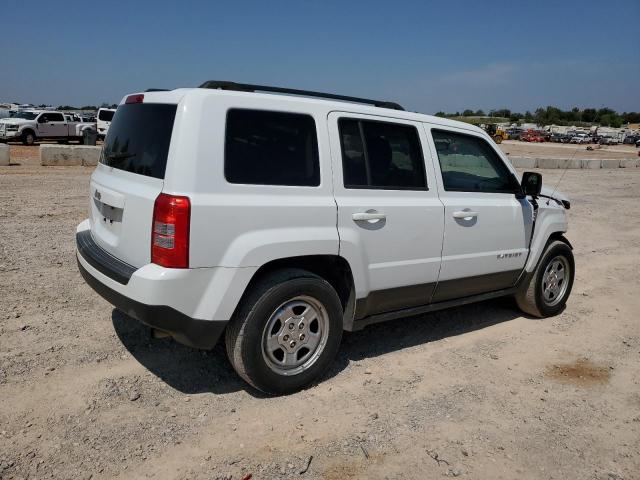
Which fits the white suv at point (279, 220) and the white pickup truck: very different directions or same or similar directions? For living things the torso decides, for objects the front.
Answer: very different directions

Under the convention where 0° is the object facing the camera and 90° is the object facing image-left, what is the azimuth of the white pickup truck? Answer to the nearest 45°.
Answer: approximately 45°

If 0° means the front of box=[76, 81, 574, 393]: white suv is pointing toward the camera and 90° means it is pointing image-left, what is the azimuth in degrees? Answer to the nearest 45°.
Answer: approximately 225°

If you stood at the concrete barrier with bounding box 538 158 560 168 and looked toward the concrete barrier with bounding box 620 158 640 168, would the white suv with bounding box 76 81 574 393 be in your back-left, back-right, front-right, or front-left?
back-right

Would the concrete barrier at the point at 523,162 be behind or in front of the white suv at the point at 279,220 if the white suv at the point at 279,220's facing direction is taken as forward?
in front

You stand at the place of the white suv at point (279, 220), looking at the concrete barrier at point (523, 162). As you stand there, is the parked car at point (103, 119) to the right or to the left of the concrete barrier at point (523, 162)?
left

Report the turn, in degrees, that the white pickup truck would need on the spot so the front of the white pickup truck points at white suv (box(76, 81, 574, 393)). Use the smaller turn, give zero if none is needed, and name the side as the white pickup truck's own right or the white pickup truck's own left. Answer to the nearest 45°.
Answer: approximately 45° to the white pickup truck's own left

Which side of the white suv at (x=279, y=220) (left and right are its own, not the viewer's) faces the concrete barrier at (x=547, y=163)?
front

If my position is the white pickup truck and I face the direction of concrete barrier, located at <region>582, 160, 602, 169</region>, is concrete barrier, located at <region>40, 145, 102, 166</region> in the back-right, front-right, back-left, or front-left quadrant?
front-right

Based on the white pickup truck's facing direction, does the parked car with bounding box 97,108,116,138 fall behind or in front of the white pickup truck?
behind

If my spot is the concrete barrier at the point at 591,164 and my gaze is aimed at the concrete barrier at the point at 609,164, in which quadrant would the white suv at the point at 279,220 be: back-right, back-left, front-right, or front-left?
back-right

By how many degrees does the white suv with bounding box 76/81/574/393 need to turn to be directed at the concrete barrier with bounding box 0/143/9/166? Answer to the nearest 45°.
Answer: approximately 90° to its left

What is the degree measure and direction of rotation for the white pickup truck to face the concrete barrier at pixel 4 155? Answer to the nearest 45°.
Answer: approximately 45° to its left

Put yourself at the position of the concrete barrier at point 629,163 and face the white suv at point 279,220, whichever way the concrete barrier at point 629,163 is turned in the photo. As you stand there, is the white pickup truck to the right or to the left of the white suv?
right

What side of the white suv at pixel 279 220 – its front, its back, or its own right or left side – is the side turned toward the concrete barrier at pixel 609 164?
front

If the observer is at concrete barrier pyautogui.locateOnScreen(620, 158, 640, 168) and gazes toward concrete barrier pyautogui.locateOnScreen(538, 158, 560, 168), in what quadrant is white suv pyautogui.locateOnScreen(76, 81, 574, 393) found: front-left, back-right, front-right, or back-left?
front-left
